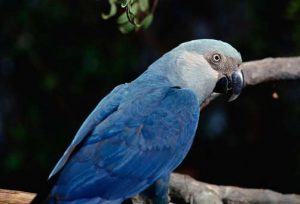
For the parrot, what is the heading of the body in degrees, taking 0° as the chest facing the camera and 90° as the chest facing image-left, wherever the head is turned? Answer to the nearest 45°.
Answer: approximately 270°
